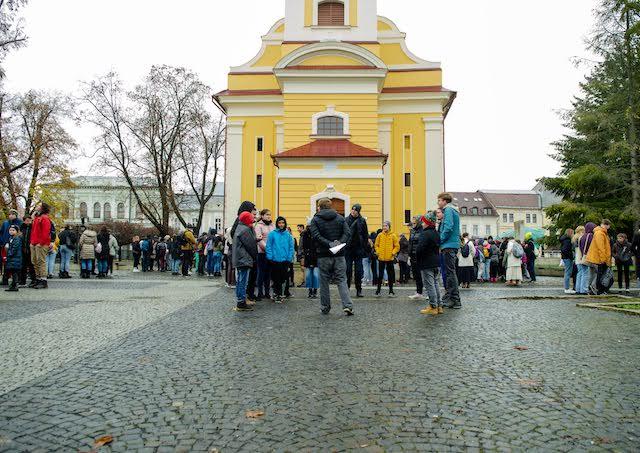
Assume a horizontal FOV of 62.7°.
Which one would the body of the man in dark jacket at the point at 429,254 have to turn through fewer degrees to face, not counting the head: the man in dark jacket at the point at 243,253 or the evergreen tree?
the man in dark jacket

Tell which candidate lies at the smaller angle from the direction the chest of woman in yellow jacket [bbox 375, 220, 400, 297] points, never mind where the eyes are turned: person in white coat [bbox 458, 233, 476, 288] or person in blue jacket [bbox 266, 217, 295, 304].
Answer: the person in blue jacket

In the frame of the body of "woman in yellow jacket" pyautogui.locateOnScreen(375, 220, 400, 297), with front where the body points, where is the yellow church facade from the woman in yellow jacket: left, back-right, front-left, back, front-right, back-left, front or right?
back

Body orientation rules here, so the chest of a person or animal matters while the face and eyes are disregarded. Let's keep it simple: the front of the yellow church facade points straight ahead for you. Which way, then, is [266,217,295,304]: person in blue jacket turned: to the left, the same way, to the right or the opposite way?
the same way

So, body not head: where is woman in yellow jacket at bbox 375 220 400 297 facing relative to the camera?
toward the camera

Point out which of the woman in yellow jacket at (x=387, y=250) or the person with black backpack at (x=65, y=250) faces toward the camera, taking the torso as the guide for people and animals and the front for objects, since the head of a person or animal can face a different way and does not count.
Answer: the woman in yellow jacket

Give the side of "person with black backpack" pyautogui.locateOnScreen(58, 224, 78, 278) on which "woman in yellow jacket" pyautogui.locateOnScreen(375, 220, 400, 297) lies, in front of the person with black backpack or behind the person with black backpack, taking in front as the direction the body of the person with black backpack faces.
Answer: behind

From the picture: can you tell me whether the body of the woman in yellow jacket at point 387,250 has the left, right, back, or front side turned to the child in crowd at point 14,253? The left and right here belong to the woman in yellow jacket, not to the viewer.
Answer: right

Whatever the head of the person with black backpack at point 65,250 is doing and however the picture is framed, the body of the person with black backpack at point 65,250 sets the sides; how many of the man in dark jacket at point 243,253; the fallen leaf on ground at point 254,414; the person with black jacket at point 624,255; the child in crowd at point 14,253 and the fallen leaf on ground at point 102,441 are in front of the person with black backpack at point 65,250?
0

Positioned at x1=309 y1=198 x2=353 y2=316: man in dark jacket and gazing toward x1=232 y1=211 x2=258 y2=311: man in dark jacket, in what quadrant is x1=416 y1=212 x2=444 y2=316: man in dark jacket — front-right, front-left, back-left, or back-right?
back-right

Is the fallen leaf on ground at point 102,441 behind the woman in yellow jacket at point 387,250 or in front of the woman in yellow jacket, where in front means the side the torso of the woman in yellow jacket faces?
in front

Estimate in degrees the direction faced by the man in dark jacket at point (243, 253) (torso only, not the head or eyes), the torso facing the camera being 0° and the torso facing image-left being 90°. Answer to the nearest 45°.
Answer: approximately 270°

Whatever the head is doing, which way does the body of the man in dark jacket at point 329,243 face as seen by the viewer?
away from the camera

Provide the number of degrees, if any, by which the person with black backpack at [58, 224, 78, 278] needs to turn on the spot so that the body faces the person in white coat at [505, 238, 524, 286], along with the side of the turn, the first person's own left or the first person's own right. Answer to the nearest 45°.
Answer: approximately 135° to the first person's own right

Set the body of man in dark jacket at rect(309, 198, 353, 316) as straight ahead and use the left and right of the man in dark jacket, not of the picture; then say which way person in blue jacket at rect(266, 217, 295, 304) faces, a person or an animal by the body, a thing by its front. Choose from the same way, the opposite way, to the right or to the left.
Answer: the opposite way

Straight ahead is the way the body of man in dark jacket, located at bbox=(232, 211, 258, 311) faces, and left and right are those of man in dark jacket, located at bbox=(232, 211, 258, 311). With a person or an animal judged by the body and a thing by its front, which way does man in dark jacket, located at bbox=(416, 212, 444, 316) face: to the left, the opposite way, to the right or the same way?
the opposite way

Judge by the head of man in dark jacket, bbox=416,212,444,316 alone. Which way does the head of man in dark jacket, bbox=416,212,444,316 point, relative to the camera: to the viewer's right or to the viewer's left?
to the viewer's left

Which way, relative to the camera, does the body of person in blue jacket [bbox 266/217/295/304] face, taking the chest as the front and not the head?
toward the camera
